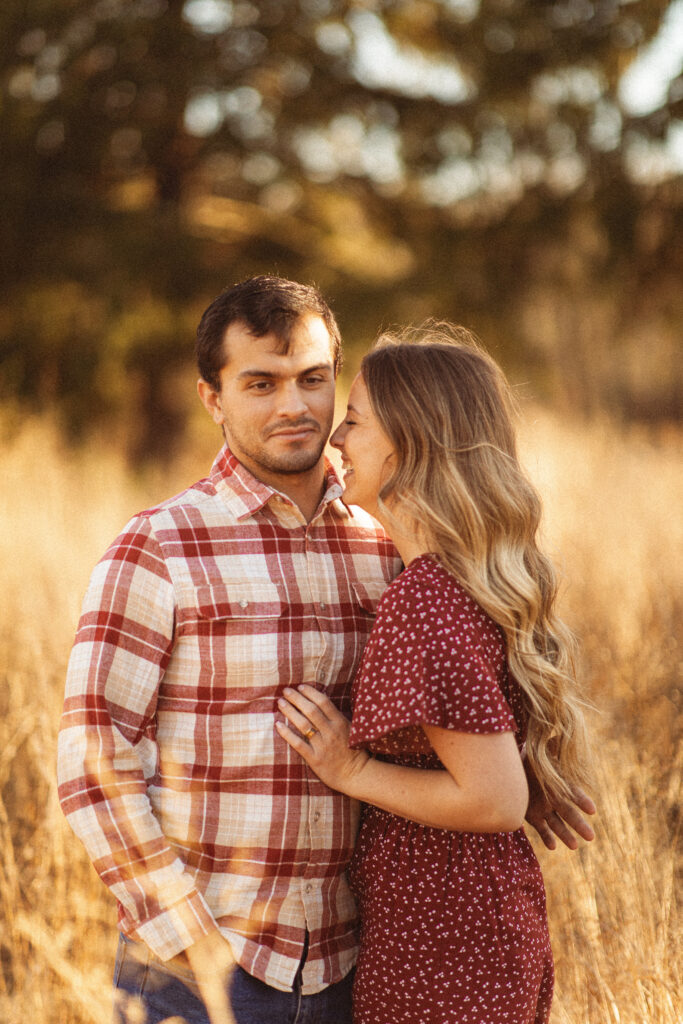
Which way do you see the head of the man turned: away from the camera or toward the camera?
toward the camera

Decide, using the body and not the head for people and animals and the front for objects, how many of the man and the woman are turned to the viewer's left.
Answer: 1

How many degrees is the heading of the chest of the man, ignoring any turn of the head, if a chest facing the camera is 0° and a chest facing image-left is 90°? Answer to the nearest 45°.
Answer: approximately 315°

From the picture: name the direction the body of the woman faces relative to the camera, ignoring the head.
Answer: to the viewer's left

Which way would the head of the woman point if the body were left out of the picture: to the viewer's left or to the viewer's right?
to the viewer's left
